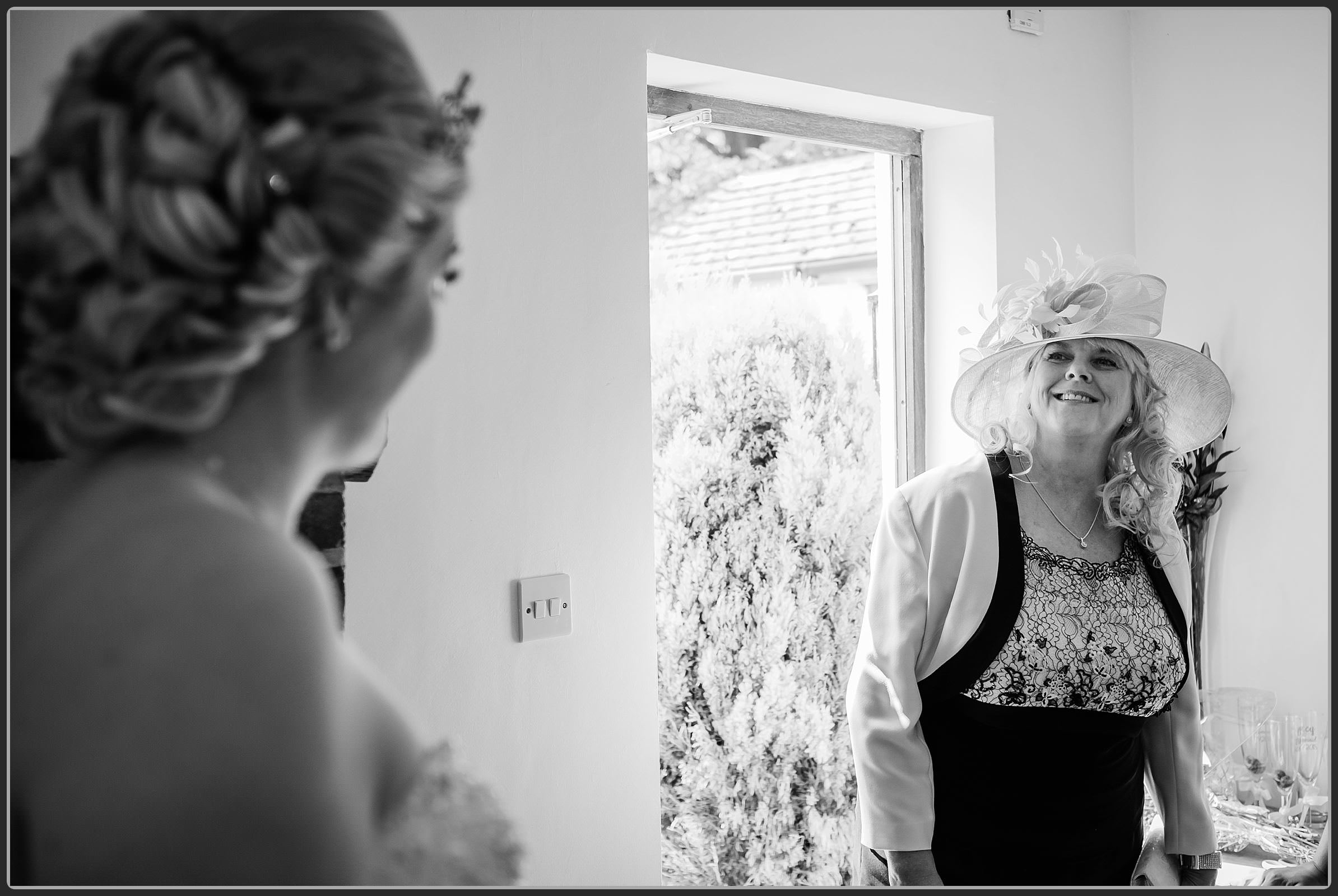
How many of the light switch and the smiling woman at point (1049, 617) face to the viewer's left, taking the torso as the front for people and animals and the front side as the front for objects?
0

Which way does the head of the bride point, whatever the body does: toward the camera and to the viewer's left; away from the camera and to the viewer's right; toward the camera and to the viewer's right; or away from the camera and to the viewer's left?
away from the camera and to the viewer's right

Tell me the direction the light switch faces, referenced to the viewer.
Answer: facing the viewer and to the right of the viewer

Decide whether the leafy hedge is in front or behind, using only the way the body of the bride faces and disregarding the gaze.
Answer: in front

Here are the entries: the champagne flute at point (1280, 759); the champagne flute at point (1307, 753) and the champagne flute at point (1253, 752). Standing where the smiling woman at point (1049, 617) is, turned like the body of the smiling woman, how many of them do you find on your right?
0

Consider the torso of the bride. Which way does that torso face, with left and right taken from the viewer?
facing away from the viewer and to the right of the viewer

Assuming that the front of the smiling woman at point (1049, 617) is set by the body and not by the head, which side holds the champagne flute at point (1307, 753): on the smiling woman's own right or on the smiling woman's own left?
on the smiling woman's own left

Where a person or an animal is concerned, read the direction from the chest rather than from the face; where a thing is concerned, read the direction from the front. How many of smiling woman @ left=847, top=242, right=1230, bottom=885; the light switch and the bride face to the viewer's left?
0
